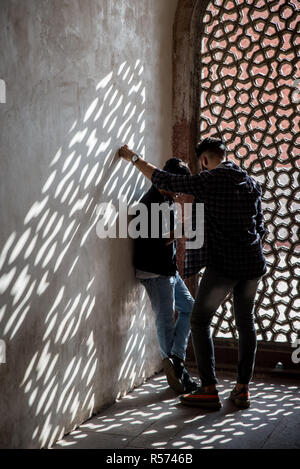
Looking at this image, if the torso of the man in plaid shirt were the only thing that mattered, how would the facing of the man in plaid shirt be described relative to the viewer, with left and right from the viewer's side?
facing away from the viewer and to the left of the viewer

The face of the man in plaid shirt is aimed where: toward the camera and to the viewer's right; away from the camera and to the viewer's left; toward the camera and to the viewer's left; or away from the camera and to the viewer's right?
away from the camera and to the viewer's left

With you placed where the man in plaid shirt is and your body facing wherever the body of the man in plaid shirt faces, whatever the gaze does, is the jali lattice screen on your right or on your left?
on your right
